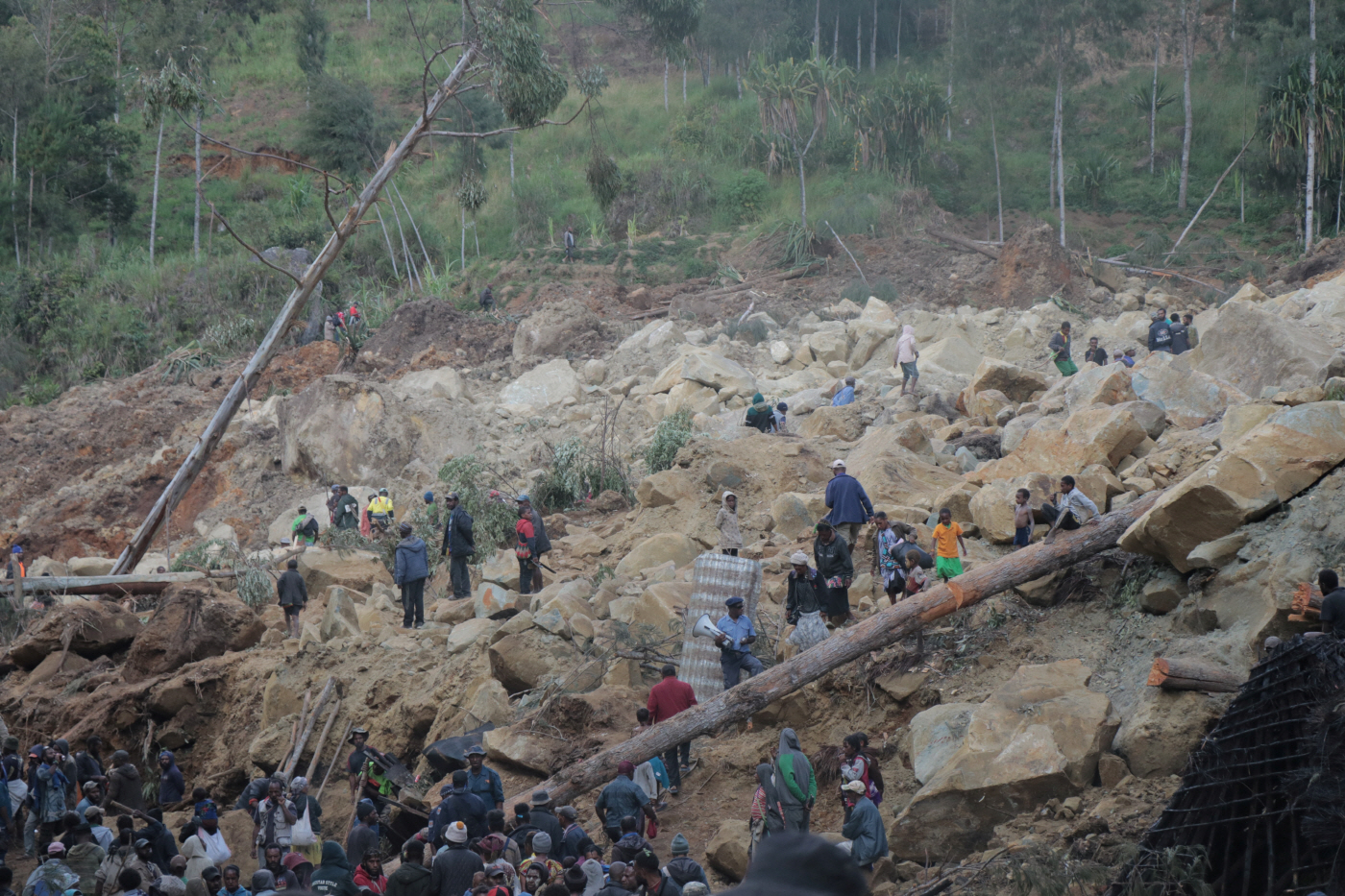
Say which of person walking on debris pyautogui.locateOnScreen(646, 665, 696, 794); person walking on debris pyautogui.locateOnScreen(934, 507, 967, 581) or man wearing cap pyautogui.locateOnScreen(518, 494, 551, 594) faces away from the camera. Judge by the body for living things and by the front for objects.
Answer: person walking on debris pyautogui.locateOnScreen(646, 665, 696, 794)

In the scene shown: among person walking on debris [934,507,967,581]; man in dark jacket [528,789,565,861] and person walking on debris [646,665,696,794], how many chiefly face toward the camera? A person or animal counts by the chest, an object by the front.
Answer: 1

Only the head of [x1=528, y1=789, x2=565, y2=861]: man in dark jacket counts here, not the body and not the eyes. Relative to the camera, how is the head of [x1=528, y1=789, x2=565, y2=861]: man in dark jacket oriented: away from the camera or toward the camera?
away from the camera

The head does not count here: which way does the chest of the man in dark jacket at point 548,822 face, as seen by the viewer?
away from the camera

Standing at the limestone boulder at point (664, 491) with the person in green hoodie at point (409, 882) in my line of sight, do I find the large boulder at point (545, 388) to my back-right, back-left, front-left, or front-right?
back-right

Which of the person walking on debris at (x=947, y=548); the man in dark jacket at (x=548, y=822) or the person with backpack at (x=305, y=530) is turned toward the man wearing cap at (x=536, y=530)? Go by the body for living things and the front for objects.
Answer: the man in dark jacket

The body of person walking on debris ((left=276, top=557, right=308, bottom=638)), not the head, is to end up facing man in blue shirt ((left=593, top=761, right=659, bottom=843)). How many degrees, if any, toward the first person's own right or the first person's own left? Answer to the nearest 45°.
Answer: approximately 180°

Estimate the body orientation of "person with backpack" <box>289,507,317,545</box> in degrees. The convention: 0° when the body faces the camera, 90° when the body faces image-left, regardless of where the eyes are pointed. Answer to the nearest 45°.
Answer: approximately 180°

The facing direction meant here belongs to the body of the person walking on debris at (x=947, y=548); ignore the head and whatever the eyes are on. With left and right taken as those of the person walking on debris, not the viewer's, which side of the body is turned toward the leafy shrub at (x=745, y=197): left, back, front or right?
back

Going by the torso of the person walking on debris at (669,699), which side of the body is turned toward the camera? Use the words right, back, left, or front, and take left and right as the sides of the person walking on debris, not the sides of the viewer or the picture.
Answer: back

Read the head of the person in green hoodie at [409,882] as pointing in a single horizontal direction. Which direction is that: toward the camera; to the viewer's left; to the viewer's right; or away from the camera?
away from the camera

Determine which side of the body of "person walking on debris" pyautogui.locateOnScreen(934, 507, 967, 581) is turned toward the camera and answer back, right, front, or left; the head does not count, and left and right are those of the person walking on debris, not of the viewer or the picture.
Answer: front

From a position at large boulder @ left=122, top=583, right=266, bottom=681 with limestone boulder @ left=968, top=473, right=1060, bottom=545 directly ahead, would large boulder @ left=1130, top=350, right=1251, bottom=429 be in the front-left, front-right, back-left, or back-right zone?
front-left

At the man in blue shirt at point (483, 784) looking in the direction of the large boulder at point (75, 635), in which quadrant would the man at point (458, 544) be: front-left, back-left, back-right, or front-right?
front-right

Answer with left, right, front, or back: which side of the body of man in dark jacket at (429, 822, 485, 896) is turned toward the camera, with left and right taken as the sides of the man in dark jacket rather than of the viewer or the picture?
back
